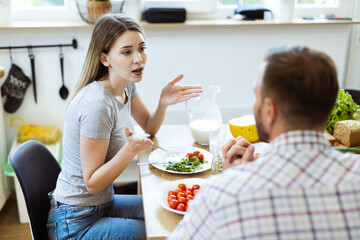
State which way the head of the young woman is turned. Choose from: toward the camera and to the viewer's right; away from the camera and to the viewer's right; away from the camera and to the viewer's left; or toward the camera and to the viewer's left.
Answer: toward the camera and to the viewer's right

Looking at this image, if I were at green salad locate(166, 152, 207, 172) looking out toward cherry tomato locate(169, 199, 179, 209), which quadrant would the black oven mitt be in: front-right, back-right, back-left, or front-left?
back-right

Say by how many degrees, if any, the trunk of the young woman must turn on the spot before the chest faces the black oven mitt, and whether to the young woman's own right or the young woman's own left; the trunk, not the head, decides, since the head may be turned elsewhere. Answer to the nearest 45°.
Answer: approximately 180°

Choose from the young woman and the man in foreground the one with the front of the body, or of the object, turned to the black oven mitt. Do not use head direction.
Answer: the man in foreground

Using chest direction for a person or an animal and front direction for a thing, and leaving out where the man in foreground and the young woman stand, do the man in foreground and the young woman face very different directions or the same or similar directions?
very different directions

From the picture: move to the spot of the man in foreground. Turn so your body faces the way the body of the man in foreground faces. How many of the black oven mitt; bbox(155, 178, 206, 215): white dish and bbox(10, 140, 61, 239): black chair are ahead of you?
3

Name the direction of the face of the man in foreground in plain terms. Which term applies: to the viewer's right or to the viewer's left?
to the viewer's left

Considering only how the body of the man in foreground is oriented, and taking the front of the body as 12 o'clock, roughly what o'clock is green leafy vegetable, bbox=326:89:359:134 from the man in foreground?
The green leafy vegetable is roughly at 2 o'clock from the man in foreground.

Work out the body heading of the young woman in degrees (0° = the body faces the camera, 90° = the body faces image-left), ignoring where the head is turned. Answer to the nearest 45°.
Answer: approximately 315°

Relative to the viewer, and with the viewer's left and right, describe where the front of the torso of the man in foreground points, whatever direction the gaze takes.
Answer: facing away from the viewer and to the left of the viewer

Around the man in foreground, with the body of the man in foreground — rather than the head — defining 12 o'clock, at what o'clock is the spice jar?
The spice jar is roughly at 11 o'clock from the man in foreground.
